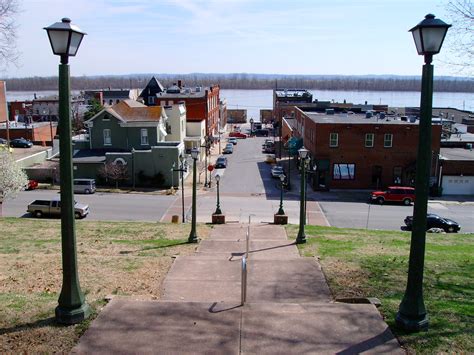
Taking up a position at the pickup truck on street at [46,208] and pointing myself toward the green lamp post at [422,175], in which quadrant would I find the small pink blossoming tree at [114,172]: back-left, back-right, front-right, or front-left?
back-left

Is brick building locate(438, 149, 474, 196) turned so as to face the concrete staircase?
yes

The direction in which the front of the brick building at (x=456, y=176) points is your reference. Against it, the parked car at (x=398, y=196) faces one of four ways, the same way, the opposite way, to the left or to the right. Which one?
to the right

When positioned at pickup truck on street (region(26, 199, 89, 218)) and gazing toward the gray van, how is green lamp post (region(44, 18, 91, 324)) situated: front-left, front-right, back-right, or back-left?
back-right

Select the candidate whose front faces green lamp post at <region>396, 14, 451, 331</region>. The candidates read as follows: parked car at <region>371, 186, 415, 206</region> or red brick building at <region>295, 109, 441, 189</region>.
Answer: the red brick building

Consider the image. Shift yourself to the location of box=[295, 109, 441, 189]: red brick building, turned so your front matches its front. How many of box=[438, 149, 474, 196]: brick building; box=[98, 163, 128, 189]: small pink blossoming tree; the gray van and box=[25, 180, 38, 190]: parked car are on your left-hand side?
1

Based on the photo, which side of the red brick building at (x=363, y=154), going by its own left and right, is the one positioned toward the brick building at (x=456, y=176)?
left

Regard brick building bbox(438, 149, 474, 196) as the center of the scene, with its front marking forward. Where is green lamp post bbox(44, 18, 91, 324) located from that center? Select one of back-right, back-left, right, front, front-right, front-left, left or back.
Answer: front

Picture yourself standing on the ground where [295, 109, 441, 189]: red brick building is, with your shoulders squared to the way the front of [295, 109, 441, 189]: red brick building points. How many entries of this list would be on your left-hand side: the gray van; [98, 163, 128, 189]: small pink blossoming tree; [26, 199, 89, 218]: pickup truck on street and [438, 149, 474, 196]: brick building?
1

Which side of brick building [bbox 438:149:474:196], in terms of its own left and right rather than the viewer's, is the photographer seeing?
front

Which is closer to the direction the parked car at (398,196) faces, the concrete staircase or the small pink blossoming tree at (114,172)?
the small pink blossoming tree

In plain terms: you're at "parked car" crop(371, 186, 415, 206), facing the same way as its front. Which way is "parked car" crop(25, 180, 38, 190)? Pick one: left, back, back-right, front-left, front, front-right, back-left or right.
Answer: front

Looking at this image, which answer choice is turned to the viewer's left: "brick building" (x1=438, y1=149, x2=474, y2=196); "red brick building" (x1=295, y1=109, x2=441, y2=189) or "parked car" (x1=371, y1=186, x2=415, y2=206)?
the parked car

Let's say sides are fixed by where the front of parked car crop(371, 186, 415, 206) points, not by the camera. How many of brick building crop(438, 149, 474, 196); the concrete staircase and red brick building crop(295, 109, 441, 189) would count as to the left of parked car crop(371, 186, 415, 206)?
1

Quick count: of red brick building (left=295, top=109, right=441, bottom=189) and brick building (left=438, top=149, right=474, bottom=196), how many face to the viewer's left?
0

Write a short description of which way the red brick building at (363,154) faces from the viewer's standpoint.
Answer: facing the viewer

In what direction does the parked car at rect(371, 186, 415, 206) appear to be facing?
to the viewer's left

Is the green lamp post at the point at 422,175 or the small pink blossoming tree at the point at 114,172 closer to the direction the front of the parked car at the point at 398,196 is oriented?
the small pink blossoming tree
